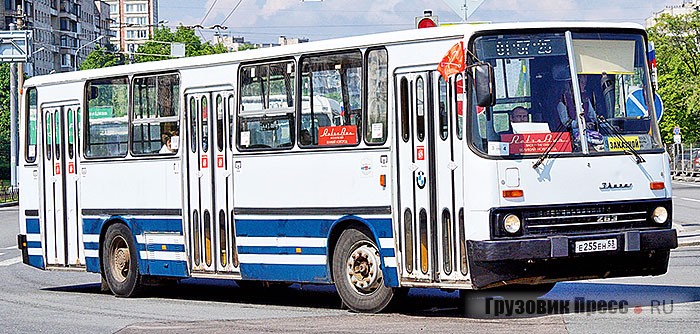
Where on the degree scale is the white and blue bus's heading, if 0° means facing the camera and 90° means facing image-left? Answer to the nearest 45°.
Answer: approximately 315°
